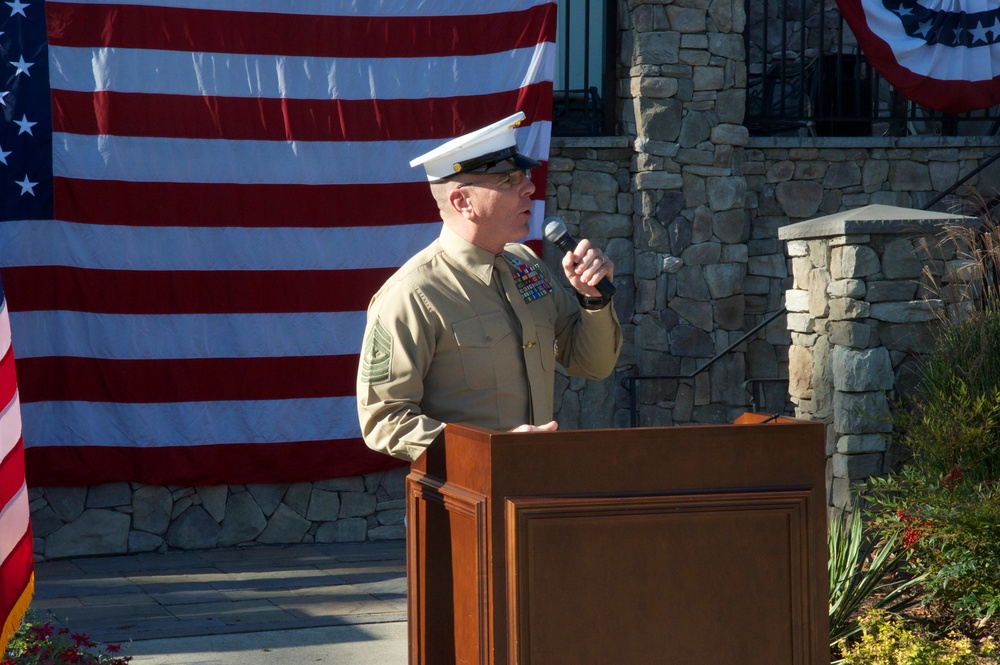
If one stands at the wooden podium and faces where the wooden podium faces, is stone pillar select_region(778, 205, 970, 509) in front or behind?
behind

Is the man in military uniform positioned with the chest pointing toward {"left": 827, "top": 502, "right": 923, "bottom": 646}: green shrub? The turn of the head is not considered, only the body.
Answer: no

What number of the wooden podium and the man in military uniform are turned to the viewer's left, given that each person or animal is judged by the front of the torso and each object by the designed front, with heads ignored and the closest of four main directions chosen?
0

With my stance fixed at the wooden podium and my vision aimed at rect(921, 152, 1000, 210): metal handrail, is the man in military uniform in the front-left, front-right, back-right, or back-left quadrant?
front-left

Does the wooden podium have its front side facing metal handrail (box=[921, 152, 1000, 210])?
no

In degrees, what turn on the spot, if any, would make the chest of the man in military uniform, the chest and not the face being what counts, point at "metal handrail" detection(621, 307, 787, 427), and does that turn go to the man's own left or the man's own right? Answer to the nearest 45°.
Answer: approximately 135° to the man's own left

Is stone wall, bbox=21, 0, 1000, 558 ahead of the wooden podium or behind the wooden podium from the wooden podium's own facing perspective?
behind

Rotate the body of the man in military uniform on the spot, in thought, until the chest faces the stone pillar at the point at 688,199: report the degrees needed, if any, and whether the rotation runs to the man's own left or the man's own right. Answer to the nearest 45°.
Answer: approximately 135° to the man's own left

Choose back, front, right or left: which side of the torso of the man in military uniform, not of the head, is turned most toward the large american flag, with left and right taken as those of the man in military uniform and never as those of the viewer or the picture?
back

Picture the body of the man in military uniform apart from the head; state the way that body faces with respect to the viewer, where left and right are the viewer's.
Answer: facing the viewer and to the right of the viewer

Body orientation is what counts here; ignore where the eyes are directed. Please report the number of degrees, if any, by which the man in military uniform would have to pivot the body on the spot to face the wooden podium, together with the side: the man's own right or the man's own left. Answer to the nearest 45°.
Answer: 0° — they already face it

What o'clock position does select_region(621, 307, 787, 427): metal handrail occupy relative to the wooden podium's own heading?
The metal handrail is roughly at 6 o'clock from the wooden podium.

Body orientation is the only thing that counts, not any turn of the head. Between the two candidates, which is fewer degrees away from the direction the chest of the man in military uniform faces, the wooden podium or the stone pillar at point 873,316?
the wooden podium

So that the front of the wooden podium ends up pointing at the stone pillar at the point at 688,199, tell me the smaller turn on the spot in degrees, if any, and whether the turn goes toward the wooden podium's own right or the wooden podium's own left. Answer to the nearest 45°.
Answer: approximately 180°

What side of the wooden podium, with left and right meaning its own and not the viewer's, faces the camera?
front

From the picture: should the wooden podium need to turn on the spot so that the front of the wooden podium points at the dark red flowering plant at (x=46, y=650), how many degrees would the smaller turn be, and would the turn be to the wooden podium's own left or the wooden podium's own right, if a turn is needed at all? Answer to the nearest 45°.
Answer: approximately 135° to the wooden podium's own right

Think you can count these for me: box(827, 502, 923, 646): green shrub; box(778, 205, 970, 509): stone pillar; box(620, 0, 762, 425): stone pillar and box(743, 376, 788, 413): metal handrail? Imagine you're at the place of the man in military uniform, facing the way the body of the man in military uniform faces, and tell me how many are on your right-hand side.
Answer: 0
